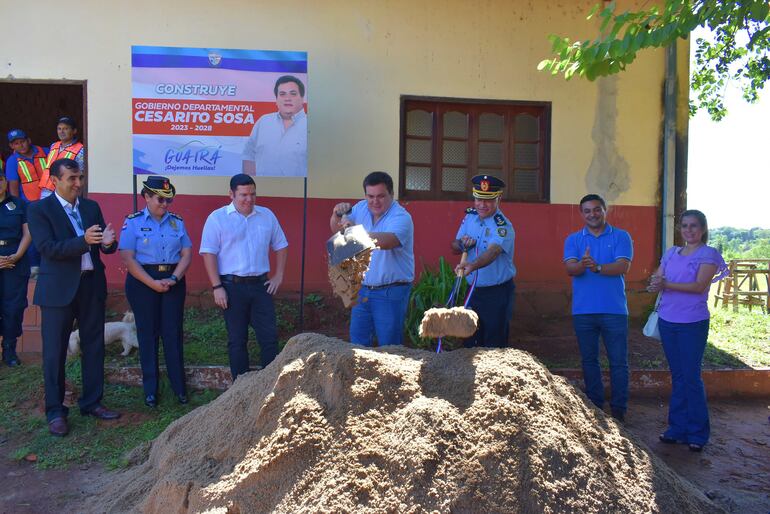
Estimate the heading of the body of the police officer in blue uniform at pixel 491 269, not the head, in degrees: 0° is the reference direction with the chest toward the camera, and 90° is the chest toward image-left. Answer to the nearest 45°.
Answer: approximately 45°

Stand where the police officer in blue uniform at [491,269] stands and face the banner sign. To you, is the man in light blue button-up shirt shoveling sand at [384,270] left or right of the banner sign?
left

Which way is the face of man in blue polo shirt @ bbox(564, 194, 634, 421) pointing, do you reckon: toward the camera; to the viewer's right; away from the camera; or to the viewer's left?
toward the camera

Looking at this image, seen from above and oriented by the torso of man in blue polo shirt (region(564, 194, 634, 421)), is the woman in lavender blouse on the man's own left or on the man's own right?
on the man's own left

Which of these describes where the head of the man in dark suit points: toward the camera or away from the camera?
toward the camera

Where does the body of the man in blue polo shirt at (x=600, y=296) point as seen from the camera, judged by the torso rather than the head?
toward the camera

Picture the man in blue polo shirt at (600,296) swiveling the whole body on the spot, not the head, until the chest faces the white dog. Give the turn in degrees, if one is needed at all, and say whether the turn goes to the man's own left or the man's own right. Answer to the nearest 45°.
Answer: approximately 90° to the man's own right

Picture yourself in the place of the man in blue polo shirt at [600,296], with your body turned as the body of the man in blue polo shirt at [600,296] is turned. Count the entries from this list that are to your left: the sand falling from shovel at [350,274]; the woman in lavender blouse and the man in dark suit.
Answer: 1

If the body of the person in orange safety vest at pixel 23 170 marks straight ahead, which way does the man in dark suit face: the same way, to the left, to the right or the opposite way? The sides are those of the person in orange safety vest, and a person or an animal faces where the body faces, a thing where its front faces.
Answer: the same way

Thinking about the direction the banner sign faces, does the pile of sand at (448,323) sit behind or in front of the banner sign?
in front

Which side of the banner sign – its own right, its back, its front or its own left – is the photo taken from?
front
